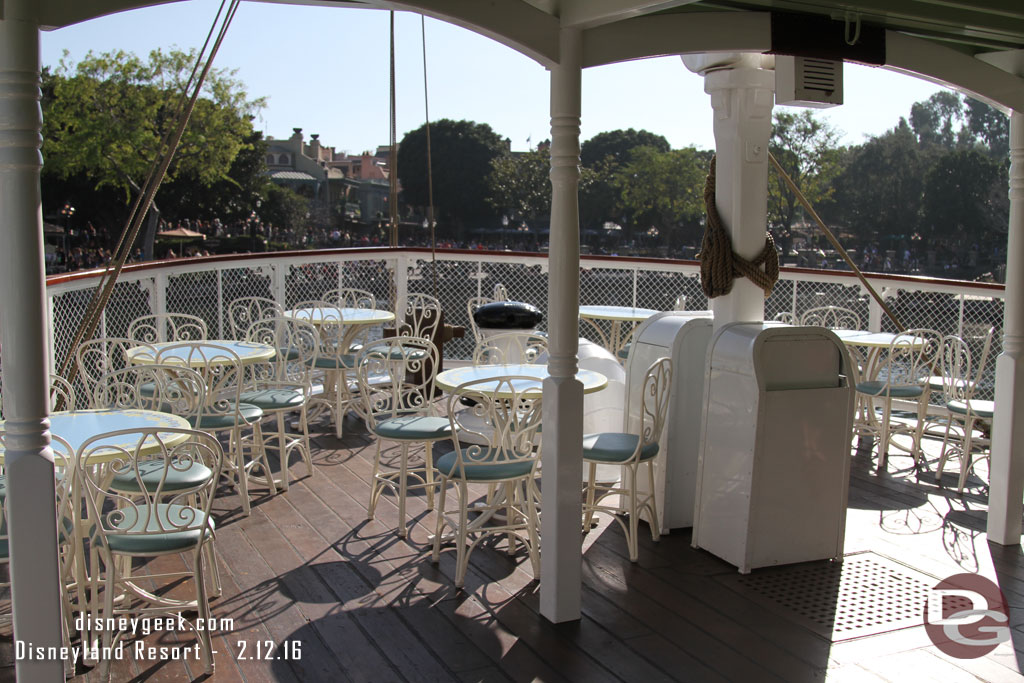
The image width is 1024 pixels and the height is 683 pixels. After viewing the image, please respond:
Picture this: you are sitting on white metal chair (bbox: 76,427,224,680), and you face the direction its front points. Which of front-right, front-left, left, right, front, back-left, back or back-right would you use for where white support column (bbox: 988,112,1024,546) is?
right

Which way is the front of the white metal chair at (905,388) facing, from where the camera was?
facing away from the viewer and to the left of the viewer

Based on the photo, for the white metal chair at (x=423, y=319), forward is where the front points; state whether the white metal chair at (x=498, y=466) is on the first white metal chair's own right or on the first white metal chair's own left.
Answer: on the first white metal chair's own left

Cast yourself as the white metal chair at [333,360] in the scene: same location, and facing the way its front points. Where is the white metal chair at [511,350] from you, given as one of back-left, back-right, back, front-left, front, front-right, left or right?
right

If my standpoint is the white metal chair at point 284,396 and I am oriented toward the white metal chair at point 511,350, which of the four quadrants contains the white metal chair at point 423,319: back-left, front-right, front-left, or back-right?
front-left

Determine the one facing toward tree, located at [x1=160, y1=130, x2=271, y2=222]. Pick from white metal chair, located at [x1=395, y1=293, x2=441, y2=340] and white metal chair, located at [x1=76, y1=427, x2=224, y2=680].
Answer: white metal chair, located at [x1=76, y1=427, x2=224, y2=680]

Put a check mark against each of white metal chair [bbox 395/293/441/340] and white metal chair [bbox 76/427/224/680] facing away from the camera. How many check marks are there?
1

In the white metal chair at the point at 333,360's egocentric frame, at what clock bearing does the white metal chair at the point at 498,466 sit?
the white metal chair at the point at 498,466 is roughly at 4 o'clock from the white metal chair at the point at 333,360.

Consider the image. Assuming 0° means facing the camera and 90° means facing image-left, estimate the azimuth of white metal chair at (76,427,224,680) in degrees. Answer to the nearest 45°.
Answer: approximately 180°

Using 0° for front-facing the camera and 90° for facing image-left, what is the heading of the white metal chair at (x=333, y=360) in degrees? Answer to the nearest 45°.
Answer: approximately 225°

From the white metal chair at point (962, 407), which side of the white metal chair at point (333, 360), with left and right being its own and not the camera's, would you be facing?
right

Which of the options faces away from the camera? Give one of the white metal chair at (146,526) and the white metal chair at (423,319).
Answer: the white metal chair at (146,526)

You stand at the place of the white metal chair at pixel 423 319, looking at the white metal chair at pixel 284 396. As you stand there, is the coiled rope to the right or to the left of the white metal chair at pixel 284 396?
left

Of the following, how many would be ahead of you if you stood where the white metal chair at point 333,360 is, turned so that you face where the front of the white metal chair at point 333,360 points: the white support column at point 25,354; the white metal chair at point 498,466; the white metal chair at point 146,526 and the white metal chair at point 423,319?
1
